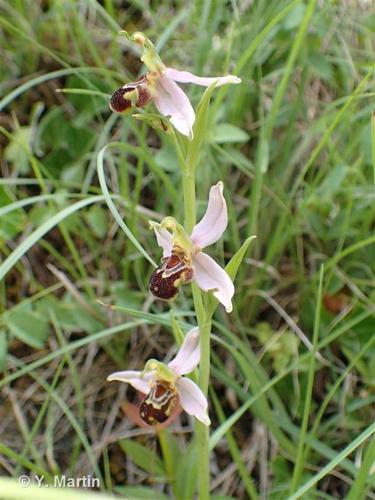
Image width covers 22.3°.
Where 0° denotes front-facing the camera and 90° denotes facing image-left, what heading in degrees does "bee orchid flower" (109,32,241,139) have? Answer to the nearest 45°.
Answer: approximately 90°

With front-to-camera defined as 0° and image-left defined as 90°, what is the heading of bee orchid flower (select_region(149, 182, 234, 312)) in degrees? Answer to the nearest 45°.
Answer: approximately 45°
